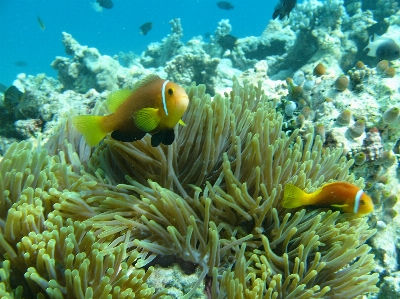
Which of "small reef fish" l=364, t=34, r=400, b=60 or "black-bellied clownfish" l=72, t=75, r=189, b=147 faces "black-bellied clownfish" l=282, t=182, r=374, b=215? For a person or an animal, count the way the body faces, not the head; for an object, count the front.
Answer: "black-bellied clownfish" l=72, t=75, r=189, b=147

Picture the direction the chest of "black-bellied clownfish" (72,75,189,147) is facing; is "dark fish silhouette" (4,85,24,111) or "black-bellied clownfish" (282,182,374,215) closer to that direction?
the black-bellied clownfish

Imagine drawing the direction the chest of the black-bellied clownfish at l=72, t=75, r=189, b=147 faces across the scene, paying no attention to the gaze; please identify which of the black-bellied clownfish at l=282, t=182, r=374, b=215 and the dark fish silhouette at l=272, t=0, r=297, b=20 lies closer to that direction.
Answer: the black-bellied clownfish

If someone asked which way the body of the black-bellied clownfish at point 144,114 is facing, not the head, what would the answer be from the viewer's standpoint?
to the viewer's right

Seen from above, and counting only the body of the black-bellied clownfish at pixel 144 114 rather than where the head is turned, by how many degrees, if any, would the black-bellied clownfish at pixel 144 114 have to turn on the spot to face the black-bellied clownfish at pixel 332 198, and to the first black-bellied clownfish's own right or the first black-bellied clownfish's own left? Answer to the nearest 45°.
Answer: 0° — it already faces it

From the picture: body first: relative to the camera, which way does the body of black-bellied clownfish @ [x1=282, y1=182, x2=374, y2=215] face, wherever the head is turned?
to the viewer's right
